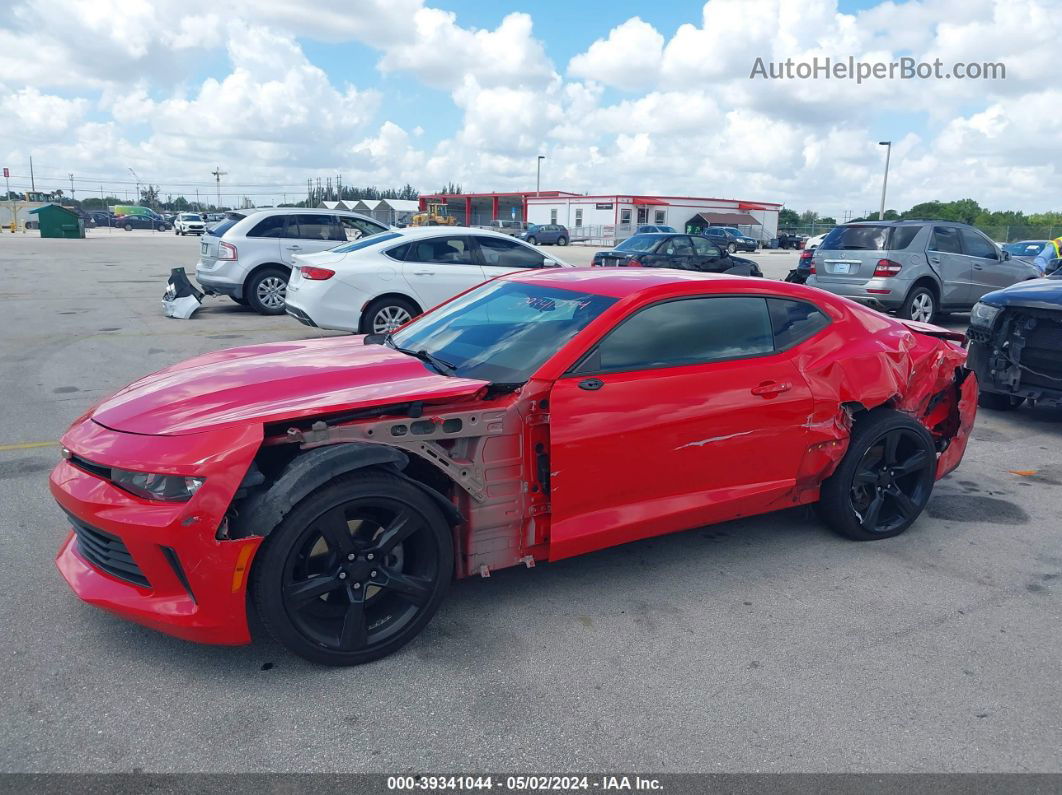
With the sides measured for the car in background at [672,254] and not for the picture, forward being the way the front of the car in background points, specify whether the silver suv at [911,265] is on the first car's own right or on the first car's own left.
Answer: on the first car's own right

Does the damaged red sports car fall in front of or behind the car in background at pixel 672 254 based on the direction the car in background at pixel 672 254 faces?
behind

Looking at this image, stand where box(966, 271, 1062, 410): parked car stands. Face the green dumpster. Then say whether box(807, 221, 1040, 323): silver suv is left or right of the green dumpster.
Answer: right

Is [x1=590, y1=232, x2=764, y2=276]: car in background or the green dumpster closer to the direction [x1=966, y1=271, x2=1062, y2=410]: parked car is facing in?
the green dumpster

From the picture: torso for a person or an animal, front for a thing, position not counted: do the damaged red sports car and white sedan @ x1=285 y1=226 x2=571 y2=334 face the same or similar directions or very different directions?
very different directions

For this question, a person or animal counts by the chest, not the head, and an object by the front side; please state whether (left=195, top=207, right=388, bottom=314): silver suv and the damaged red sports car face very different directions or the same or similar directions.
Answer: very different directions

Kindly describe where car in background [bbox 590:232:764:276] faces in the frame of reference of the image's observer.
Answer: facing away from the viewer and to the right of the viewer

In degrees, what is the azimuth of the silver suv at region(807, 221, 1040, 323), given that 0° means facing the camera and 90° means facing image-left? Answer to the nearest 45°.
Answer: approximately 225°
